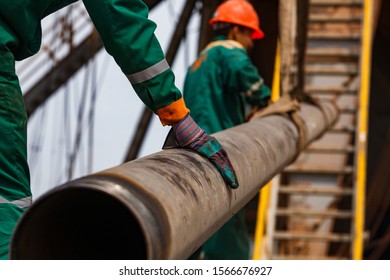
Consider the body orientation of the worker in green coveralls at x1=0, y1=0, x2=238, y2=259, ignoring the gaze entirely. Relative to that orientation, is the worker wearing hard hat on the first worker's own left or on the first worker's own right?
on the first worker's own left

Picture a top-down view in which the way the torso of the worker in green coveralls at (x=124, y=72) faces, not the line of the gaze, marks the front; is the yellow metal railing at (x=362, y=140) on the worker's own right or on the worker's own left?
on the worker's own left

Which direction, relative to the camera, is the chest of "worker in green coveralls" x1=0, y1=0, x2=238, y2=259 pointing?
to the viewer's right
